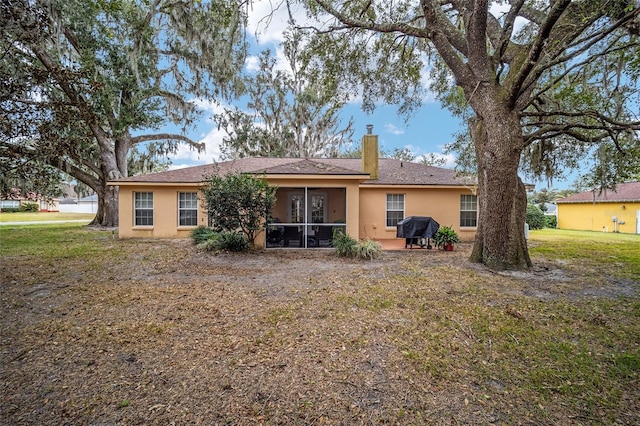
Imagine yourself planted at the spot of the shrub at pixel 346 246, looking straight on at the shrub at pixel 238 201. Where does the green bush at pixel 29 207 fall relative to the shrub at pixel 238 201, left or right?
right

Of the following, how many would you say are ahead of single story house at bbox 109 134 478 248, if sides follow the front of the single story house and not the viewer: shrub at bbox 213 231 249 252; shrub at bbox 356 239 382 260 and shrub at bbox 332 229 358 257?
0

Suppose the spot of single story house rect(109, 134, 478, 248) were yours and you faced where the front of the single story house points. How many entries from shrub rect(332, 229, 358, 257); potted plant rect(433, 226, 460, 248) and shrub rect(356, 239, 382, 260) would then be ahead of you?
0

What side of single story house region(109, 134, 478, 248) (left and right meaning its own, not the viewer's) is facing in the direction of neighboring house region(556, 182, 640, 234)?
right

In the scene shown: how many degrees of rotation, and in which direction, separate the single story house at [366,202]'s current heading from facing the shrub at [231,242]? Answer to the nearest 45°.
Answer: approximately 135° to its left

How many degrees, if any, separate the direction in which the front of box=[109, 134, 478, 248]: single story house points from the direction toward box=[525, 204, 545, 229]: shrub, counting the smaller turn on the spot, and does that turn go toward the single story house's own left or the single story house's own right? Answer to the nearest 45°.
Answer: approximately 45° to the single story house's own right

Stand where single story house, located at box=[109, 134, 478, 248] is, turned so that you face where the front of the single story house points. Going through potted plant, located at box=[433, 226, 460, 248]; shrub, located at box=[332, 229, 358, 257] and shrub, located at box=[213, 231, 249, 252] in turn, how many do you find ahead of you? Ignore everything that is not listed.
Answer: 0

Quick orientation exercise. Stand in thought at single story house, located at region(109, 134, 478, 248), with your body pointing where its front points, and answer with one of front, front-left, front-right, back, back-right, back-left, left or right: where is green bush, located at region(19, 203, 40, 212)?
front-left

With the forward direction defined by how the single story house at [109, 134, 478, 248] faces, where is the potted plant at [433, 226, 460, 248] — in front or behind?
behind

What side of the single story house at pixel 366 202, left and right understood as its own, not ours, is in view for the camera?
back

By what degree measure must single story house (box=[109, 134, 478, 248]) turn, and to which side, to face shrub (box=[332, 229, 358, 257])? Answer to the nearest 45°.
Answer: approximately 180°
